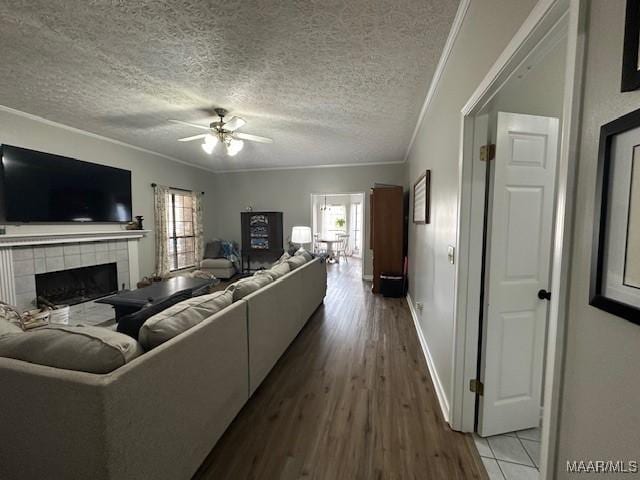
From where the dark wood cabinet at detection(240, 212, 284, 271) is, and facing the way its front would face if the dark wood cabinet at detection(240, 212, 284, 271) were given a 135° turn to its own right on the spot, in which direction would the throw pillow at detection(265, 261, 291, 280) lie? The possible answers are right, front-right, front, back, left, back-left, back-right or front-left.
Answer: back-left

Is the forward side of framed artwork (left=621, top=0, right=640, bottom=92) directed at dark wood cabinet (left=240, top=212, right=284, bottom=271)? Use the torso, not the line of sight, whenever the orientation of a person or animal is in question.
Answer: no

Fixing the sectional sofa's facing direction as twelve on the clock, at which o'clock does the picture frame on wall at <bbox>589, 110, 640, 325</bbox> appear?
The picture frame on wall is roughly at 6 o'clock from the sectional sofa.

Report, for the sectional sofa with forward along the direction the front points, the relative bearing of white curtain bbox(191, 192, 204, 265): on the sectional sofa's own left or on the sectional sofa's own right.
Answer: on the sectional sofa's own right

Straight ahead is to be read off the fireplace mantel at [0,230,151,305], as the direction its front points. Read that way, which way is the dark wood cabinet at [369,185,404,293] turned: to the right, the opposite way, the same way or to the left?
the opposite way

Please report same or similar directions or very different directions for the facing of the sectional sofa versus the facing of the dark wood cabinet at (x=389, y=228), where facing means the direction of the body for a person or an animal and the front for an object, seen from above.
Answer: same or similar directions

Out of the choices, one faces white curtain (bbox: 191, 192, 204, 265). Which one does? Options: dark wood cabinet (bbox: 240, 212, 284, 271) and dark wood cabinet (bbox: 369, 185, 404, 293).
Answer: dark wood cabinet (bbox: 369, 185, 404, 293)

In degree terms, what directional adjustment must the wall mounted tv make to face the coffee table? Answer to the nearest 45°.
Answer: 0° — it already faces it

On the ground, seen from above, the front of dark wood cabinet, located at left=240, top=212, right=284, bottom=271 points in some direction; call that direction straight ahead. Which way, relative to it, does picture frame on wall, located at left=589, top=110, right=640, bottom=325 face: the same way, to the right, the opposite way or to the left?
to the right

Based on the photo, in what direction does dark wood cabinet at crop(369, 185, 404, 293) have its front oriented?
to the viewer's left

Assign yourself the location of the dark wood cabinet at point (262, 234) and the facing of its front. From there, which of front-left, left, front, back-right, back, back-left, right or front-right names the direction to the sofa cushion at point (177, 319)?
front

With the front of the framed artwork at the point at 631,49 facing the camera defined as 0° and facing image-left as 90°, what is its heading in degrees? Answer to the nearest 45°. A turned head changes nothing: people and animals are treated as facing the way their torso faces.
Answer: approximately 45°

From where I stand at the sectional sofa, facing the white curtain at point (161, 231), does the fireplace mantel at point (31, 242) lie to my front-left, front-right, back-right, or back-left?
front-left

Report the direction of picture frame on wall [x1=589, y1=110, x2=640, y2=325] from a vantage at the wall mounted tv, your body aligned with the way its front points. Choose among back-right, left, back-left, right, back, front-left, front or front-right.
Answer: front-right

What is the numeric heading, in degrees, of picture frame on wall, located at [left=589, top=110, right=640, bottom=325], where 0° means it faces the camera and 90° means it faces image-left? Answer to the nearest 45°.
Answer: approximately 45°

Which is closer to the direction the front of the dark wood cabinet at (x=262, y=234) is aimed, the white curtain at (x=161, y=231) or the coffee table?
the coffee table

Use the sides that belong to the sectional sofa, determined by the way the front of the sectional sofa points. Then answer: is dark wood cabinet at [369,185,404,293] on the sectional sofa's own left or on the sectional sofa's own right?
on the sectional sofa's own right

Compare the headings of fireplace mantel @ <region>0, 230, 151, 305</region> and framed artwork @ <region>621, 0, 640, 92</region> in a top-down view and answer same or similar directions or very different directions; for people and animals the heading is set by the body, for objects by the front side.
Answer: very different directions

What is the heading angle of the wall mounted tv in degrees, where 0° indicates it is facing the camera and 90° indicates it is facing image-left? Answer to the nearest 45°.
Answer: approximately 315°

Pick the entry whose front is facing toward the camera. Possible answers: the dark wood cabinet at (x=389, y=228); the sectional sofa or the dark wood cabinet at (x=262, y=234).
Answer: the dark wood cabinet at (x=262, y=234)

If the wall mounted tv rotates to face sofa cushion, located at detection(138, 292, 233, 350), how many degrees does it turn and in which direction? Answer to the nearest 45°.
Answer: approximately 45° to its right

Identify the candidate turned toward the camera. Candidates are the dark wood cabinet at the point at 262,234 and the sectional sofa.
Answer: the dark wood cabinet

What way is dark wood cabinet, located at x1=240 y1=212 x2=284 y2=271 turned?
toward the camera
